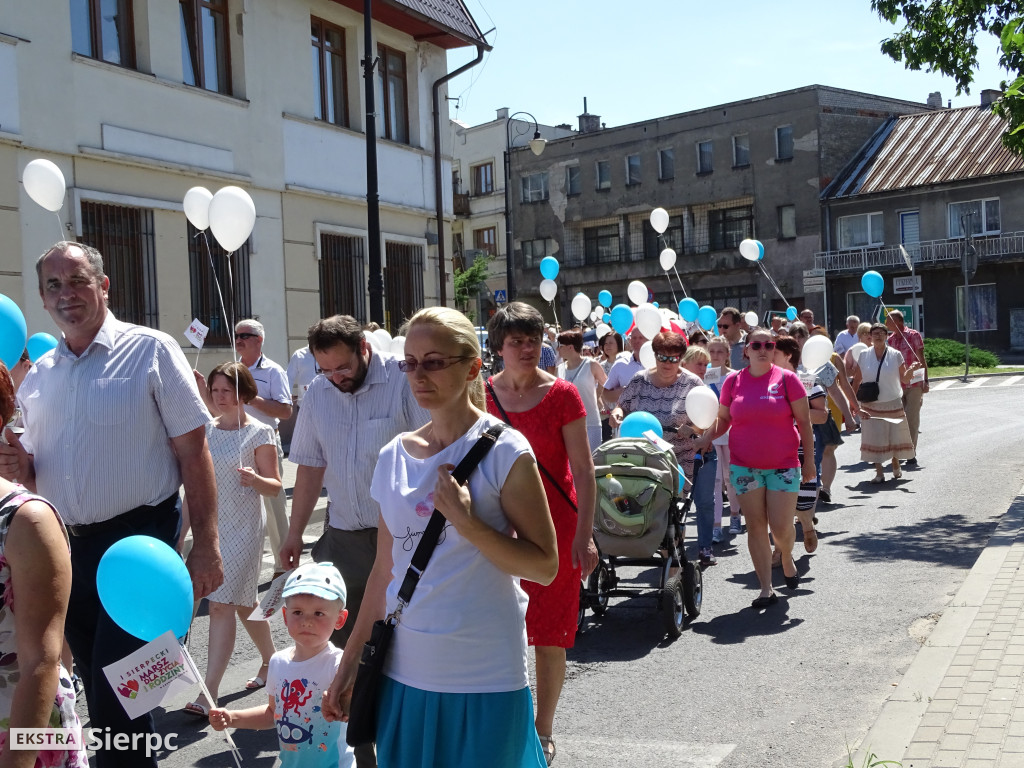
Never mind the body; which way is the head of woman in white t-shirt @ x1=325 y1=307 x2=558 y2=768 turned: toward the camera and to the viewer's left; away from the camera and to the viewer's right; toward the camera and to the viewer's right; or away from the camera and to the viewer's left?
toward the camera and to the viewer's left

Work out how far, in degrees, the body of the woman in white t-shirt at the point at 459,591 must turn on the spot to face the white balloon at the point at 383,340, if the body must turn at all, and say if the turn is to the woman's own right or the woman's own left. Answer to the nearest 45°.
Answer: approximately 135° to the woman's own right

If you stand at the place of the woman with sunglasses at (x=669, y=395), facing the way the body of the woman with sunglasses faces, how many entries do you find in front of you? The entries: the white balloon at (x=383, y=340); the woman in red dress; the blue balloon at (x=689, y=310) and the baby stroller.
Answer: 2

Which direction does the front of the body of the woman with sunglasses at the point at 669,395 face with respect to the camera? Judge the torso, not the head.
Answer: toward the camera

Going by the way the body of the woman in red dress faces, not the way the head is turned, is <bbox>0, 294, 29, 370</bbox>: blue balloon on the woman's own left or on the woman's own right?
on the woman's own right

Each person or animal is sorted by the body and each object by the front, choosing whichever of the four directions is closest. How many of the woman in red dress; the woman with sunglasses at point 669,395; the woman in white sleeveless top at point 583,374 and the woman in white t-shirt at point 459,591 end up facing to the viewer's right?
0

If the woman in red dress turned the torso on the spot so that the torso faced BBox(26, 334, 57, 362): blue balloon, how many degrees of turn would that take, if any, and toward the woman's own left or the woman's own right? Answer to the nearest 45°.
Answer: approximately 90° to the woman's own right

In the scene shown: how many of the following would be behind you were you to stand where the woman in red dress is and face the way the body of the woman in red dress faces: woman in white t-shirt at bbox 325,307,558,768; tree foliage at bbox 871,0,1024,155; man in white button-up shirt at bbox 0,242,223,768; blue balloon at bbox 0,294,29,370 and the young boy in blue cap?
1

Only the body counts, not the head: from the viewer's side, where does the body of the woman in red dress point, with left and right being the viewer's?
facing the viewer and to the left of the viewer

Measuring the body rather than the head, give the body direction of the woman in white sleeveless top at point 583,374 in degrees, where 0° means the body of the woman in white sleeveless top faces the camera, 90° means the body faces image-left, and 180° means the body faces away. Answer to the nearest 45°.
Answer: approximately 45°

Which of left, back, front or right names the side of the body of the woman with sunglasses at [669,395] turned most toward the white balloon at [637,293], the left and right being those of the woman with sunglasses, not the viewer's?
back

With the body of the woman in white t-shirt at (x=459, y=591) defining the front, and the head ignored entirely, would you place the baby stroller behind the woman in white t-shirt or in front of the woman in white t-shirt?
behind

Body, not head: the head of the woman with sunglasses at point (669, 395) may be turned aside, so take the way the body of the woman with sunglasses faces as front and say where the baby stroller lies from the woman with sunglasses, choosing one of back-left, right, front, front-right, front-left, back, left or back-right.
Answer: front

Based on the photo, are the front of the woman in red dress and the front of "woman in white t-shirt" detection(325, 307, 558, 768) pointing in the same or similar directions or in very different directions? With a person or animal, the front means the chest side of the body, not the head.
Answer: same or similar directions
